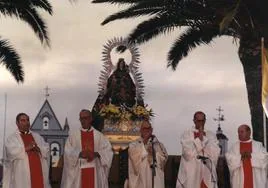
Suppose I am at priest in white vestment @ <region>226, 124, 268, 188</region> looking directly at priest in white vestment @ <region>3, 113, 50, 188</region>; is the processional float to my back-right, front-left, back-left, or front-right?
front-right

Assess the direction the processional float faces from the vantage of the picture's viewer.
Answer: facing the viewer

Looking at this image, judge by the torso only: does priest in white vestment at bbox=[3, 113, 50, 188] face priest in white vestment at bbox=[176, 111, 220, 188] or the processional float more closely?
the priest in white vestment

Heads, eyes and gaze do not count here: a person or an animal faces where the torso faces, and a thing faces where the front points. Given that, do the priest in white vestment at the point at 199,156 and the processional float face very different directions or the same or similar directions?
same or similar directions

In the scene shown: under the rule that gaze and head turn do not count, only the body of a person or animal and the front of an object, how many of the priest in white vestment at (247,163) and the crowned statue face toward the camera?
2

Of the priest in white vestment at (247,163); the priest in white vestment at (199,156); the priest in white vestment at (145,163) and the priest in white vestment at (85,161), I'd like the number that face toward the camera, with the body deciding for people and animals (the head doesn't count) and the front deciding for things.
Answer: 4

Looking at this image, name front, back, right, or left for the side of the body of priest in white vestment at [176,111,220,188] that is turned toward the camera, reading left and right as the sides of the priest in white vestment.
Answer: front

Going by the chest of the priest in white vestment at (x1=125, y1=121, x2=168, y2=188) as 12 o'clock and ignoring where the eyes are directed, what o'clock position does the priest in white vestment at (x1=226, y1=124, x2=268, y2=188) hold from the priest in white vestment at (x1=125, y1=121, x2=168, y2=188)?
the priest in white vestment at (x1=226, y1=124, x2=268, y2=188) is roughly at 9 o'clock from the priest in white vestment at (x1=125, y1=121, x2=168, y2=188).

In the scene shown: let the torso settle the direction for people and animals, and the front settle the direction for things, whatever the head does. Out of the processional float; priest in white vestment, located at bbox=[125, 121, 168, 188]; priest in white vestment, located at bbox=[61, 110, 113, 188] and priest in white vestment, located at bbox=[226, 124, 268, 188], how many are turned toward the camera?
4

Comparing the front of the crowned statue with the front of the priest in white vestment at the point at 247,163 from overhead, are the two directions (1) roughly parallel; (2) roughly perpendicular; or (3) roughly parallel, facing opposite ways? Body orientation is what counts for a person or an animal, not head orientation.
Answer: roughly parallel

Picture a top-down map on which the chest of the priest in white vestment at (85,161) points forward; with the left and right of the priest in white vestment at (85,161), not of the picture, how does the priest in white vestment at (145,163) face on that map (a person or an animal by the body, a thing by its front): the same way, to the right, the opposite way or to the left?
the same way

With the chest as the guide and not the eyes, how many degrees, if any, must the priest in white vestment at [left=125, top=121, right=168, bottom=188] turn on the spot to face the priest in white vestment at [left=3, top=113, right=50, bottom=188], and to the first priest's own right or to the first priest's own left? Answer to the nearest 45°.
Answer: approximately 90° to the first priest's own right

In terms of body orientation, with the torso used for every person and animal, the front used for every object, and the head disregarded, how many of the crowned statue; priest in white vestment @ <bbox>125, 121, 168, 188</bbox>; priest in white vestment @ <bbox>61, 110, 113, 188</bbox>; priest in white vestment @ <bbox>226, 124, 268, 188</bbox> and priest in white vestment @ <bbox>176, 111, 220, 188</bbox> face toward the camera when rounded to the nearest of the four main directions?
5

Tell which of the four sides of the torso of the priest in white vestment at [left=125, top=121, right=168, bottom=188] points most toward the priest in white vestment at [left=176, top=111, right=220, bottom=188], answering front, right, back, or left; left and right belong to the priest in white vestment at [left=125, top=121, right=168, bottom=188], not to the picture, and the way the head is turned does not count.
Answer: left
